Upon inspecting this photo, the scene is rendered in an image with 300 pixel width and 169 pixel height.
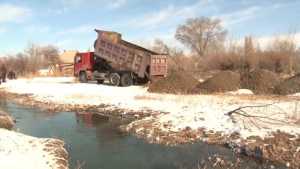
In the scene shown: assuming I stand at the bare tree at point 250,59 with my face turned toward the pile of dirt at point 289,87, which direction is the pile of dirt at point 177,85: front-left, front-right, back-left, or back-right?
front-right

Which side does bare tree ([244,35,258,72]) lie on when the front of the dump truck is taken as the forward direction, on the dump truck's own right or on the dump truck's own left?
on the dump truck's own right

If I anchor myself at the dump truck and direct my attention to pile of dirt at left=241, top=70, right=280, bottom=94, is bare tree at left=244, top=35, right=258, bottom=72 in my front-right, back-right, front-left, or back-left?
front-left

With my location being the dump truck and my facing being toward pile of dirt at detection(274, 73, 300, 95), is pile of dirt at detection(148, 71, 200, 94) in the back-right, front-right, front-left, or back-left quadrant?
front-right

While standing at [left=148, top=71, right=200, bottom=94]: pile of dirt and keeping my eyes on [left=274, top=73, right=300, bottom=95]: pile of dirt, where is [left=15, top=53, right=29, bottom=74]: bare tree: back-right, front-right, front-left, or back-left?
back-left

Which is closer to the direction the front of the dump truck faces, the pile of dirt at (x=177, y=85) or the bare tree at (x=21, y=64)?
the bare tree

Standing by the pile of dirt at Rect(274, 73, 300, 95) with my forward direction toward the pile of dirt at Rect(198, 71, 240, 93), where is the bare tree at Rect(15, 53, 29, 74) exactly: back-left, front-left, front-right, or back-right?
front-right

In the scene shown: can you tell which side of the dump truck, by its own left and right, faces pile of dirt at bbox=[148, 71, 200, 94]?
back

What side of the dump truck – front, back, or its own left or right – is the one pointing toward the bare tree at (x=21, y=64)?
front

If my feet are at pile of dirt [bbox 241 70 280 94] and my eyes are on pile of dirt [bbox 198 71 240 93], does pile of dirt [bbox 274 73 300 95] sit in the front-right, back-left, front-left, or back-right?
back-left

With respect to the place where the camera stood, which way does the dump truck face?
facing away from the viewer and to the left of the viewer

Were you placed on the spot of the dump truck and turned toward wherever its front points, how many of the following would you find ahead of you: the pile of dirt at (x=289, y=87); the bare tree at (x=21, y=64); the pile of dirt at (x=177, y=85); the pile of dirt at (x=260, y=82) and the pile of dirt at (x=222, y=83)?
1

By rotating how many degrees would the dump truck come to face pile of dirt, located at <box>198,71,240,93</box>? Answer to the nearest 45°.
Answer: approximately 180°

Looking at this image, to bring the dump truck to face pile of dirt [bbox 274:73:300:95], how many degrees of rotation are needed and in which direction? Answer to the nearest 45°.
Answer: approximately 180°
